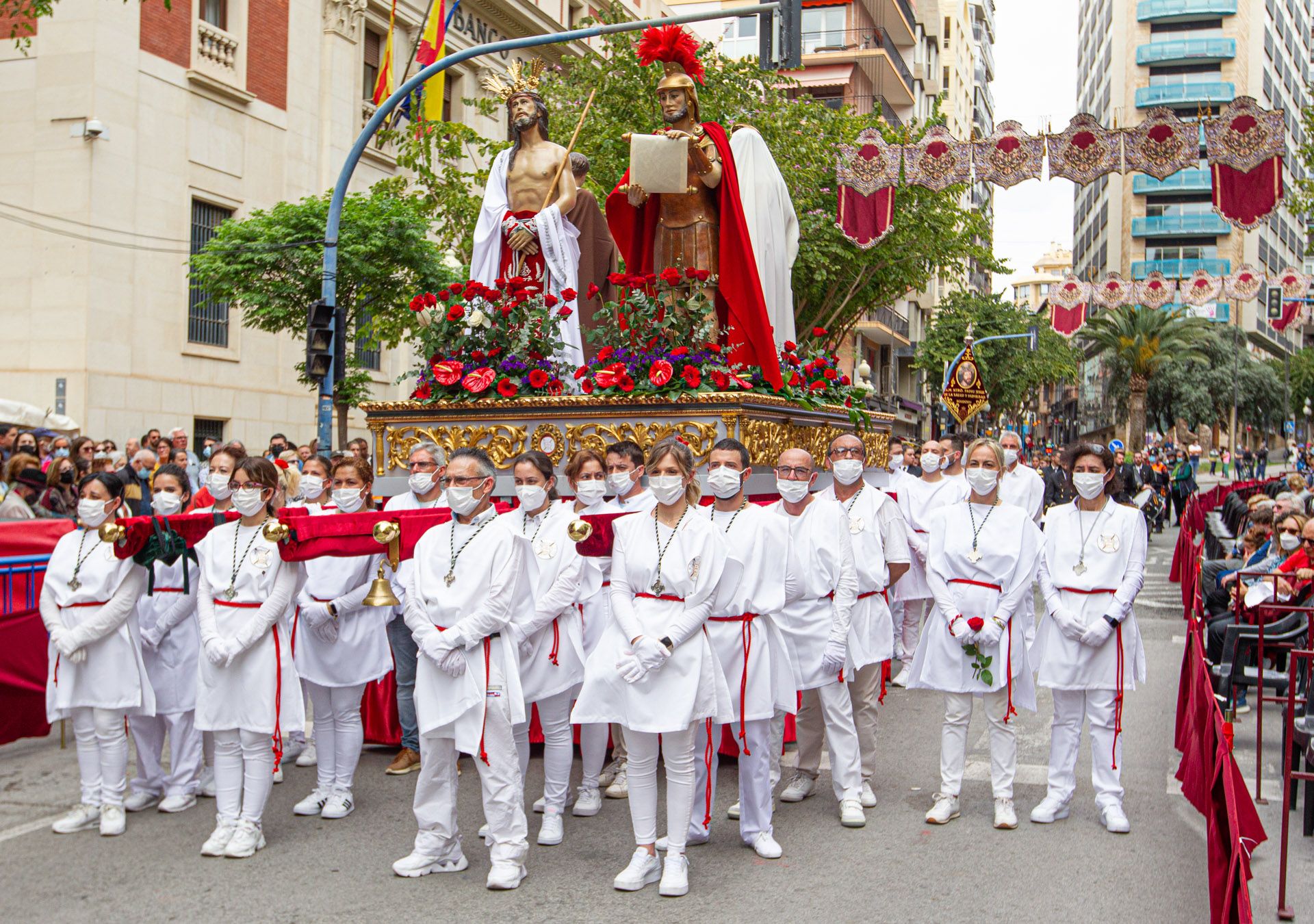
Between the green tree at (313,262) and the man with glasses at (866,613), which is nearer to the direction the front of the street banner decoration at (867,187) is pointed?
the man with glasses

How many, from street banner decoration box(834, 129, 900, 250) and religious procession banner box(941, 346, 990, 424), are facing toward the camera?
2

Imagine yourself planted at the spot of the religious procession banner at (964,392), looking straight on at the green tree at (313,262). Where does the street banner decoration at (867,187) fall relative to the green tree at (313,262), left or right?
left

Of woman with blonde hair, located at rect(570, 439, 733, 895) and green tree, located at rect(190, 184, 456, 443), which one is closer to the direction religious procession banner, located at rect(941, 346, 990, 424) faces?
the woman with blonde hair

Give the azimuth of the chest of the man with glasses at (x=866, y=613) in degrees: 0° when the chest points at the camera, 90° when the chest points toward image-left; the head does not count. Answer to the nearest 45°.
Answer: approximately 0°

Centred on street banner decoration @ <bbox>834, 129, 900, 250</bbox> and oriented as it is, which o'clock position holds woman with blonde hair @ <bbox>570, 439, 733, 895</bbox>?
The woman with blonde hair is roughly at 12 o'clock from the street banner decoration.

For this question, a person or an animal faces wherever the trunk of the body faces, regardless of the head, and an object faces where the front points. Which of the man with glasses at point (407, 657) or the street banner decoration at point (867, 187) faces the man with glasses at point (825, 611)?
the street banner decoration

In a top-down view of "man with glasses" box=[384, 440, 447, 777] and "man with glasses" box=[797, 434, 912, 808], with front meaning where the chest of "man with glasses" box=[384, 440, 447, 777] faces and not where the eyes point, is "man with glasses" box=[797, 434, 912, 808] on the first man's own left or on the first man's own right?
on the first man's own left

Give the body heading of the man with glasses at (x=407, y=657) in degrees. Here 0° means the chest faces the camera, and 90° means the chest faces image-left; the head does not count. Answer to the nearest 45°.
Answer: approximately 45°

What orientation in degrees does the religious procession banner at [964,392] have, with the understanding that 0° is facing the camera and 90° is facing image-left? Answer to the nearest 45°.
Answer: approximately 0°

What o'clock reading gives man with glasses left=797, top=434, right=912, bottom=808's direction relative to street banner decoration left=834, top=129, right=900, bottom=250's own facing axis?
The man with glasses is roughly at 12 o'clock from the street banner decoration.

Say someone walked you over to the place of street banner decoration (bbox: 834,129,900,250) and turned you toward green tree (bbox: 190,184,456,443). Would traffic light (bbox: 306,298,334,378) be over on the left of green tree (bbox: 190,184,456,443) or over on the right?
left
